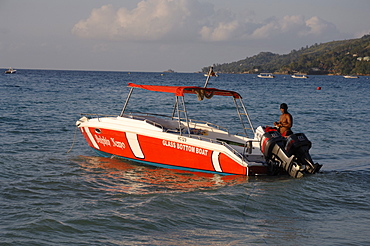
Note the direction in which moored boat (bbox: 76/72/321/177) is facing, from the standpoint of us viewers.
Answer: facing away from the viewer and to the left of the viewer
